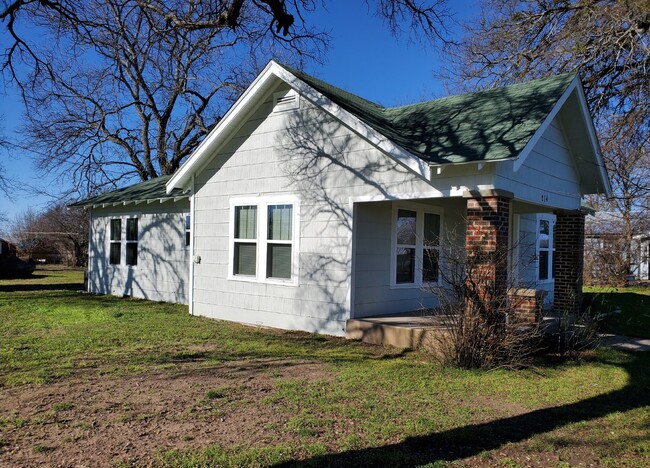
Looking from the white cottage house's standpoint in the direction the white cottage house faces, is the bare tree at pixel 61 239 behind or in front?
behind

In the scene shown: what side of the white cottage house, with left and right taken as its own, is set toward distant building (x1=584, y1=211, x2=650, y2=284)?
left

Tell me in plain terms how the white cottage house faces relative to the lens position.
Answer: facing the viewer and to the right of the viewer
